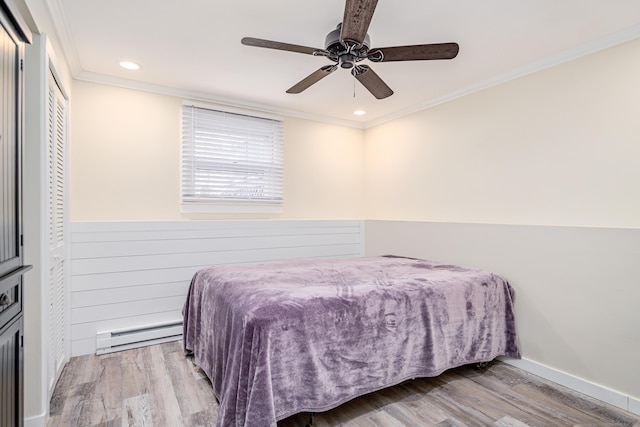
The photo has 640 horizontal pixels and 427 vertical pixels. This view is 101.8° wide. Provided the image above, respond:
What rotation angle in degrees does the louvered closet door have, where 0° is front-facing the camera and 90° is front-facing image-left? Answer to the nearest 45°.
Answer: approximately 270°

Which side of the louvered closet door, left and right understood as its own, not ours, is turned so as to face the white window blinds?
front

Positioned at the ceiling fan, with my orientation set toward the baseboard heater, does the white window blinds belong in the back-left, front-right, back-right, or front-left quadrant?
front-right

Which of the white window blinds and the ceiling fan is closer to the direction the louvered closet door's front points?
the white window blinds

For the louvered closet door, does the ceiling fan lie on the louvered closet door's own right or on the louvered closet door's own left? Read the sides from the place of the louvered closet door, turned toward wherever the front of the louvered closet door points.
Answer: on the louvered closet door's own right
